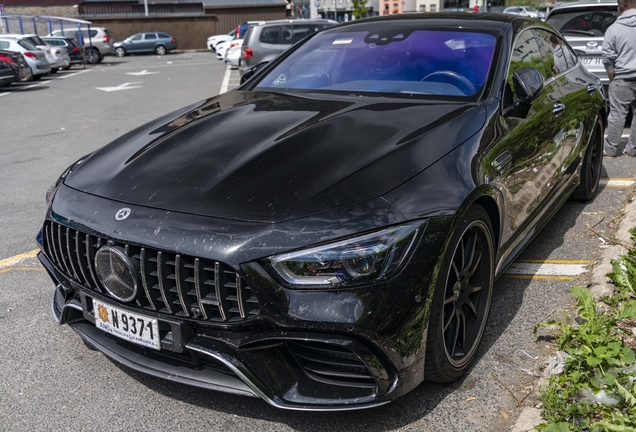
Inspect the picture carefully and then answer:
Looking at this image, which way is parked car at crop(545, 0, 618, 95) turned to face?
away from the camera

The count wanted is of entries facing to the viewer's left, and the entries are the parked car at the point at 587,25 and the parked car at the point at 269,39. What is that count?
0

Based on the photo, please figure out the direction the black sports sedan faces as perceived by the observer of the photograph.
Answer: facing the viewer and to the left of the viewer

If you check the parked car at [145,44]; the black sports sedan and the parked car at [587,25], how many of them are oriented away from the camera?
1

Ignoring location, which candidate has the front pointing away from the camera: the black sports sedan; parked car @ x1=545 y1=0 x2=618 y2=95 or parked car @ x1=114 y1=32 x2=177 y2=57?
parked car @ x1=545 y1=0 x2=618 y2=95

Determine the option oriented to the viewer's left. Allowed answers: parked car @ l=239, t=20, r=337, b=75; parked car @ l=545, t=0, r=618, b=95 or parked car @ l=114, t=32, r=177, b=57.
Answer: parked car @ l=114, t=32, r=177, b=57

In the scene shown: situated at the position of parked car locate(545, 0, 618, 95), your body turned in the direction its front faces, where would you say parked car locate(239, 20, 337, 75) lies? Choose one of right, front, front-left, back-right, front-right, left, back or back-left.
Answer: front-left

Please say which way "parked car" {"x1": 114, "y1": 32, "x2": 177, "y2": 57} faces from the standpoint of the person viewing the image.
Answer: facing to the left of the viewer

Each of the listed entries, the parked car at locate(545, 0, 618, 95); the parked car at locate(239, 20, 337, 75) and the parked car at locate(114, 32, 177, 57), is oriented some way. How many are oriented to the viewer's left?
1
